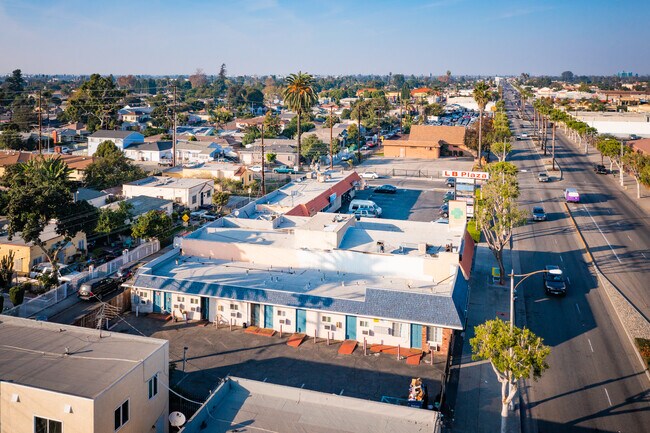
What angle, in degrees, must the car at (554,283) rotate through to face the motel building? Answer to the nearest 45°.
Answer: approximately 45° to its right

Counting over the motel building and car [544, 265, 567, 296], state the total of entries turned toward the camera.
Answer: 2

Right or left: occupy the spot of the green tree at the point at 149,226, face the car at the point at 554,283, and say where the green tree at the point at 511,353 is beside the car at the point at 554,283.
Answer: right

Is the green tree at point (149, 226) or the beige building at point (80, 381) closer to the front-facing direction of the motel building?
the beige building

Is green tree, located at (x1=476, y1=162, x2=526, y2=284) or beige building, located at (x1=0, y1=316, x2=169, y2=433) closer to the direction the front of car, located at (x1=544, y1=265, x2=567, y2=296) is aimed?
the beige building

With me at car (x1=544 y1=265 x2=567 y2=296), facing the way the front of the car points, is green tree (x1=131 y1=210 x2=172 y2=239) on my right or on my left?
on my right

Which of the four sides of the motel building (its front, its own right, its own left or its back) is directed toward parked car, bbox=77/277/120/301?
right

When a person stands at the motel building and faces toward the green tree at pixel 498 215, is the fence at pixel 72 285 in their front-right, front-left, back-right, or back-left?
back-left

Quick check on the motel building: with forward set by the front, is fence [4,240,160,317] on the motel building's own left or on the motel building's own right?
on the motel building's own right

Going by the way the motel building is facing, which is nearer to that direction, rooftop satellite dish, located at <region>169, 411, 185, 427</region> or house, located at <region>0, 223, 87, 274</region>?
the rooftop satellite dish

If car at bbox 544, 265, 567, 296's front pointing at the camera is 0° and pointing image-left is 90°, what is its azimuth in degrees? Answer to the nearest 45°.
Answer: approximately 0°
